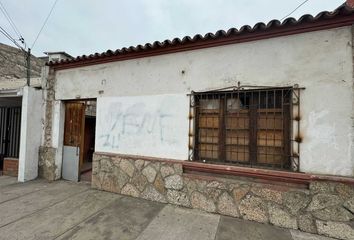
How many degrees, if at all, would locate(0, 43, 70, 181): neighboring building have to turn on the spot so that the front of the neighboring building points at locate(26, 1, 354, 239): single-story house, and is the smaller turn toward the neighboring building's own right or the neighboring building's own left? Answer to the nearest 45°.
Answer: approximately 90° to the neighboring building's own left

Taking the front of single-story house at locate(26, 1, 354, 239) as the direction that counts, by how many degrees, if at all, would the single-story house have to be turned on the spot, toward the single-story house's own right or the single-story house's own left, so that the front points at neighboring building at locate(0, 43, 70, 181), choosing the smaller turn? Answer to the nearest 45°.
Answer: approximately 45° to the single-story house's own right

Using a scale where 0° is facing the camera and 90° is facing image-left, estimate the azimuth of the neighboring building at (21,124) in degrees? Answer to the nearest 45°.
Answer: approximately 45°

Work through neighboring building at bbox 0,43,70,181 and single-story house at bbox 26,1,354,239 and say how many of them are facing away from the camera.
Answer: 0

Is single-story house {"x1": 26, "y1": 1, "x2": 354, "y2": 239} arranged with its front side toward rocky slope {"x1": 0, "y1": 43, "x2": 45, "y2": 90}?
no

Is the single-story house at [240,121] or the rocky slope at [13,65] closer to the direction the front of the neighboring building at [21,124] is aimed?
the single-story house

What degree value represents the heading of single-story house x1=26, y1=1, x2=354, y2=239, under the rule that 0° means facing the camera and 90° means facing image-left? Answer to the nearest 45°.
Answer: approximately 45°
